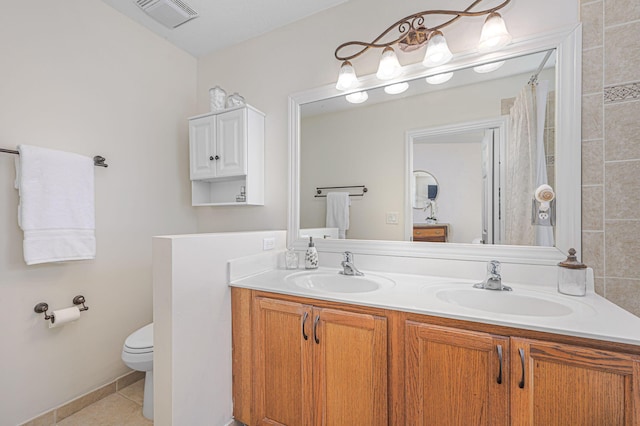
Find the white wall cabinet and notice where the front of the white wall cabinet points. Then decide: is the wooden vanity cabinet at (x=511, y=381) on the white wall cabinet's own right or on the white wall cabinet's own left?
on the white wall cabinet's own left

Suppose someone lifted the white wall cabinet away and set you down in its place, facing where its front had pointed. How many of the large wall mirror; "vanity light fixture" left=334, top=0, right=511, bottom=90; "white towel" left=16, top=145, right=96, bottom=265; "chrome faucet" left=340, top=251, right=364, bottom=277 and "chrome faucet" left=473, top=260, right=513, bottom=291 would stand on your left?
4

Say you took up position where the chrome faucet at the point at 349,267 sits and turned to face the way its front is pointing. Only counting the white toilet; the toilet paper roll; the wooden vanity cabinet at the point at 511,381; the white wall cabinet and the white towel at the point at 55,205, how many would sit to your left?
1

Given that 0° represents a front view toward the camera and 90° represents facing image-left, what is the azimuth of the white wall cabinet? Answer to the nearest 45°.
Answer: approximately 45°

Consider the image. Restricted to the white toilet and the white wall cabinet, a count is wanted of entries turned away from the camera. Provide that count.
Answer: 0

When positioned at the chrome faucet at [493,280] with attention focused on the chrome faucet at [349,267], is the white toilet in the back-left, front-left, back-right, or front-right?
front-left

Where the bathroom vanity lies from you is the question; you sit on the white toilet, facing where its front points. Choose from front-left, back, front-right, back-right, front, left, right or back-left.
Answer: left

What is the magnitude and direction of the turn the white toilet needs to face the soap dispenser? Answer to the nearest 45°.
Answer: approximately 135° to its left

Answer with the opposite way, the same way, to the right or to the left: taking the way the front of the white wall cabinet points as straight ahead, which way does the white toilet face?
the same way

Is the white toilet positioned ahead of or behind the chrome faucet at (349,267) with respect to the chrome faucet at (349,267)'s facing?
ahead

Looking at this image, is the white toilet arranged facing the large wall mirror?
no

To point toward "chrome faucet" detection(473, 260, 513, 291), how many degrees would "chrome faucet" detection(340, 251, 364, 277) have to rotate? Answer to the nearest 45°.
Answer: approximately 135° to its left

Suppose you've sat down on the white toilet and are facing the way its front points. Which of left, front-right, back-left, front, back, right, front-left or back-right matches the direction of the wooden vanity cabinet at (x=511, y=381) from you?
left

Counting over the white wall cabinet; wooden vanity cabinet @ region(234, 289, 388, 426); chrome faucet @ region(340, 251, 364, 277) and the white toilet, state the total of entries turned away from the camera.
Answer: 0

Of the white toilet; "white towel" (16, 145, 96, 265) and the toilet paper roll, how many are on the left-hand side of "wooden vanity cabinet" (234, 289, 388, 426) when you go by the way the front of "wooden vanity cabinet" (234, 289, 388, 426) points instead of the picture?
0

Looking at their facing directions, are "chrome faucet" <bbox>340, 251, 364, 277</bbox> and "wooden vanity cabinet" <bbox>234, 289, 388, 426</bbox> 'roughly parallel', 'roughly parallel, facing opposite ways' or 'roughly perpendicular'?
roughly parallel
